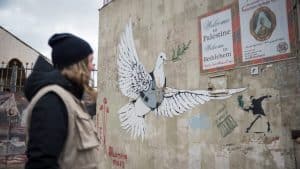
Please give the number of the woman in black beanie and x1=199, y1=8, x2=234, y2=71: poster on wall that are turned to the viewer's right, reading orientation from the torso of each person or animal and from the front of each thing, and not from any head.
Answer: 1

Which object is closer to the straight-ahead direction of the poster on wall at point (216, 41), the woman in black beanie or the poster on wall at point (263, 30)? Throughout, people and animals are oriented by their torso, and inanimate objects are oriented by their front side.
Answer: the woman in black beanie

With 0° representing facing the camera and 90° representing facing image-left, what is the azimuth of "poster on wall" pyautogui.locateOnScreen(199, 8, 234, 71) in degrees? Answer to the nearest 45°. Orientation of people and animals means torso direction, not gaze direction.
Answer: approximately 45°

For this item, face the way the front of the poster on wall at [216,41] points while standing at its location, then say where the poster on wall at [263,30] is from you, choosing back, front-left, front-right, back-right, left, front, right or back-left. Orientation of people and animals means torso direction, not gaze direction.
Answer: left

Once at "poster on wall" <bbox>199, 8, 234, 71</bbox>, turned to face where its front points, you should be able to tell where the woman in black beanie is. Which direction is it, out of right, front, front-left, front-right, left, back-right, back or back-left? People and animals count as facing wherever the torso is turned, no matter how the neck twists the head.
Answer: front-left

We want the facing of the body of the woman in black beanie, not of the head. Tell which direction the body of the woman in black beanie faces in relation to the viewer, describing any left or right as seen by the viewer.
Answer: facing to the right of the viewer

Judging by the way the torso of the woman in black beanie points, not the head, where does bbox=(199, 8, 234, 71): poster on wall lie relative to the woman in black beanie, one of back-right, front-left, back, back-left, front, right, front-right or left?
front-left

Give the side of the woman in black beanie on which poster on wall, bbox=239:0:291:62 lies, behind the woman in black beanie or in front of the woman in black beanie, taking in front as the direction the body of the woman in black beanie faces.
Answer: in front
